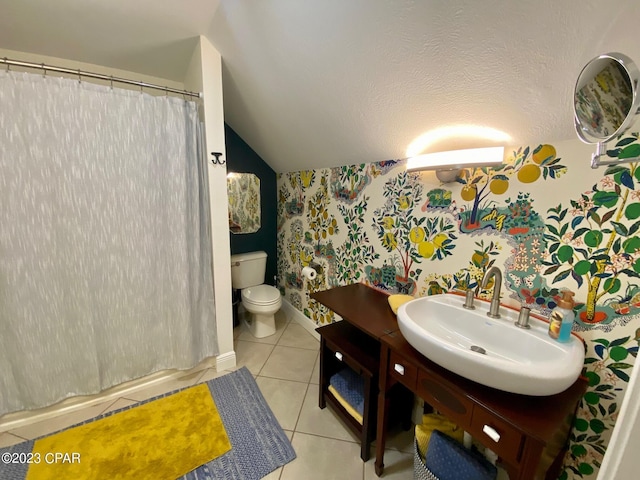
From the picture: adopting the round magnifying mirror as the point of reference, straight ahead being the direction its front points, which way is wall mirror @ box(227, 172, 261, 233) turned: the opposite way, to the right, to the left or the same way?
to the left

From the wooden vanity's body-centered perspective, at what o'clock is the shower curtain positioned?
The shower curtain is roughly at 1 o'clock from the wooden vanity.

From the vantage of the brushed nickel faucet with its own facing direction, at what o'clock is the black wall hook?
The black wall hook is roughly at 1 o'clock from the brushed nickel faucet.

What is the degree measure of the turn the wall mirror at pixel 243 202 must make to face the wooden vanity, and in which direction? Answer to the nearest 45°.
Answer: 0° — it already faces it

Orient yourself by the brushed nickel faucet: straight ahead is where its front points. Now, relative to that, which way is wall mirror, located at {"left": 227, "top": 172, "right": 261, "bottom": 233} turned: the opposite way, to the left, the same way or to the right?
to the left

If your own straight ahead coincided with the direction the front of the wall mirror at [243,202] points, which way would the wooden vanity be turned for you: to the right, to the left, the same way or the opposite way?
to the right

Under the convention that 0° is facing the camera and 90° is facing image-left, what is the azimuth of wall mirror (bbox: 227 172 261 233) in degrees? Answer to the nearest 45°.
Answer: approximately 0°
